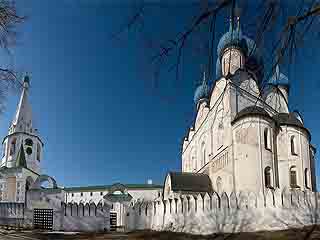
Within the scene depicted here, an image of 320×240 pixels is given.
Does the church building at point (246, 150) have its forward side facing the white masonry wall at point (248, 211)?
no
